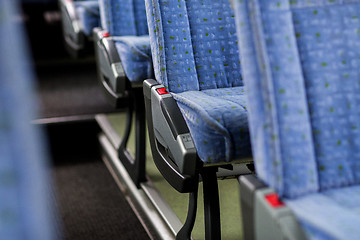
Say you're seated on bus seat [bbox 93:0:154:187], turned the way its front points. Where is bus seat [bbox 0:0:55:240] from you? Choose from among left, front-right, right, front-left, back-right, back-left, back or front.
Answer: front-right

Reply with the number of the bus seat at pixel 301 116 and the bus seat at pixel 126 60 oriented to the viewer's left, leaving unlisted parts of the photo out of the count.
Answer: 0

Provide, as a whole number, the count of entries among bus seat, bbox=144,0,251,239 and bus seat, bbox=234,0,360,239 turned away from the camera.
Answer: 0

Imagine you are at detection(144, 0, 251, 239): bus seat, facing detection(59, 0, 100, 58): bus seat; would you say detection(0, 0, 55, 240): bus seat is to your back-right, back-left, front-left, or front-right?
back-left

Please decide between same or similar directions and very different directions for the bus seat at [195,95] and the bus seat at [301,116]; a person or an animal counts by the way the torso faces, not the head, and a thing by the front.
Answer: same or similar directions

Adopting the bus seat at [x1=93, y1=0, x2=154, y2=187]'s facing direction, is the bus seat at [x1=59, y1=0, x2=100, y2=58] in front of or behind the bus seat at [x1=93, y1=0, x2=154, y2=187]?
behind

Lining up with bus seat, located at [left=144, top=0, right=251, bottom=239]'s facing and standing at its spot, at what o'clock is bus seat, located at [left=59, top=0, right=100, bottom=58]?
bus seat, located at [left=59, top=0, right=100, bottom=58] is roughly at 7 o'clock from bus seat, located at [left=144, top=0, right=251, bottom=239].
